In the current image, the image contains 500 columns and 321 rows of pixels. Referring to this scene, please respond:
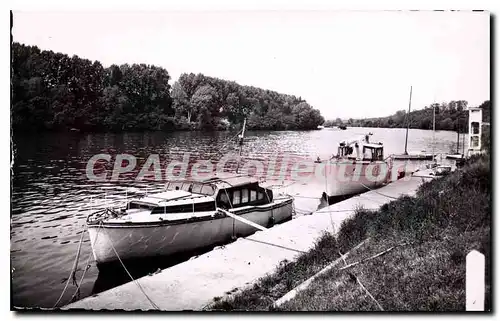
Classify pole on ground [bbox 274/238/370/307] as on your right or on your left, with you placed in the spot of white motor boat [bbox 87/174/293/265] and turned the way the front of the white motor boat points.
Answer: on your left

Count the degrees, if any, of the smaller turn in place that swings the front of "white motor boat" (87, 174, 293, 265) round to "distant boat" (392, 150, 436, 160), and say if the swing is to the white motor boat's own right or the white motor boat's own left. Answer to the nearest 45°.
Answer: approximately 135° to the white motor boat's own left

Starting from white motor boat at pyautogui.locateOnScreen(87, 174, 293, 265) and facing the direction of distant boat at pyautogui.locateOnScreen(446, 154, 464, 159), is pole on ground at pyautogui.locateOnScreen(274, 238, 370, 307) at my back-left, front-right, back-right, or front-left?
back-right

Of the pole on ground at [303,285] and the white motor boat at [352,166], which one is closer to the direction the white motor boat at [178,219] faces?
the pole on ground

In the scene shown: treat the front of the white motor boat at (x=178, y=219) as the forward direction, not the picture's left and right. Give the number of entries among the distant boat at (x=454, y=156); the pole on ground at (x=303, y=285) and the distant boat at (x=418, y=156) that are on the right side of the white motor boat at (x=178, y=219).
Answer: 0

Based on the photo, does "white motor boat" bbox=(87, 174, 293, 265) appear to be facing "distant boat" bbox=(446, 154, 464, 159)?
no

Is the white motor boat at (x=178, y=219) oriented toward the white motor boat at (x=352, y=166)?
no

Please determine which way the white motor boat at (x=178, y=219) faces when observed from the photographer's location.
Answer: facing the viewer and to the left of the viewer
